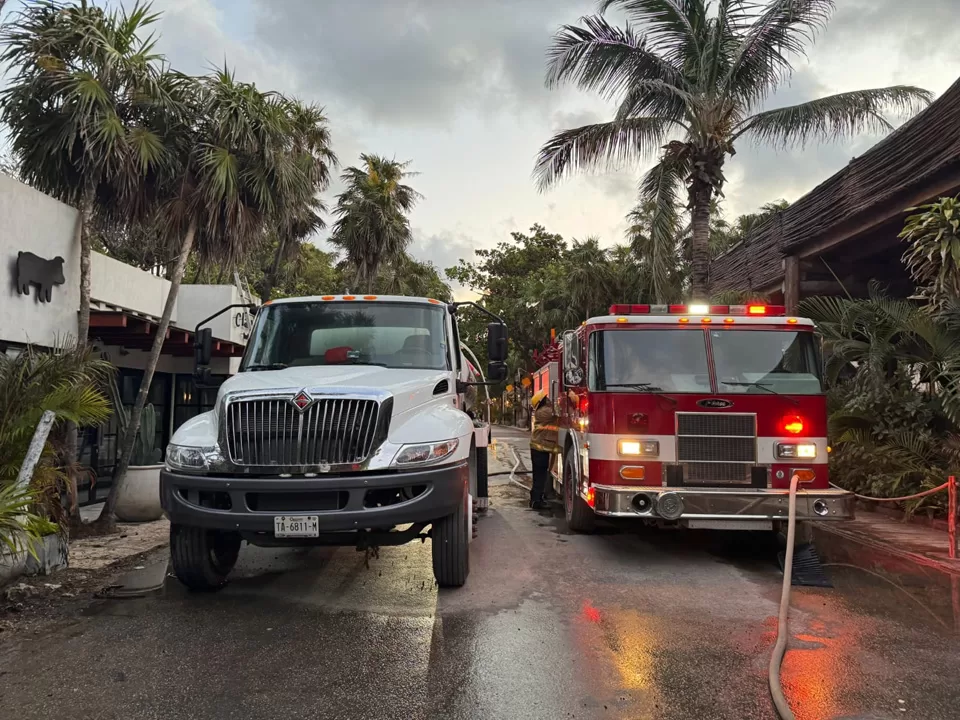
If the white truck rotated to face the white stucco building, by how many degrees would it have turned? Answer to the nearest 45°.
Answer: approximately 135° to its right

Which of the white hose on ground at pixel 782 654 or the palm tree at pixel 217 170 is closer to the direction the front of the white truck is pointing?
the white hose on ground

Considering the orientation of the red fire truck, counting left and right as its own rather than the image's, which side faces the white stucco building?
right

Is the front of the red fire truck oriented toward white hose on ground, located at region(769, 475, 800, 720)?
yes

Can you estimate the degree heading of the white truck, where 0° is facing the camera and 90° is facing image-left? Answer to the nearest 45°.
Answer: approximately 0°

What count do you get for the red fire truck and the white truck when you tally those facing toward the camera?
2

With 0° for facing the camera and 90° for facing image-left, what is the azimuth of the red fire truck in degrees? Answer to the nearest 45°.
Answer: approximately 0°

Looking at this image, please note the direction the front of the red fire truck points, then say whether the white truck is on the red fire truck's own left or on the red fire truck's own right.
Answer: on the red fire truck's own right

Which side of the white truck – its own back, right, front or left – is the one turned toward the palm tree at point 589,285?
back
